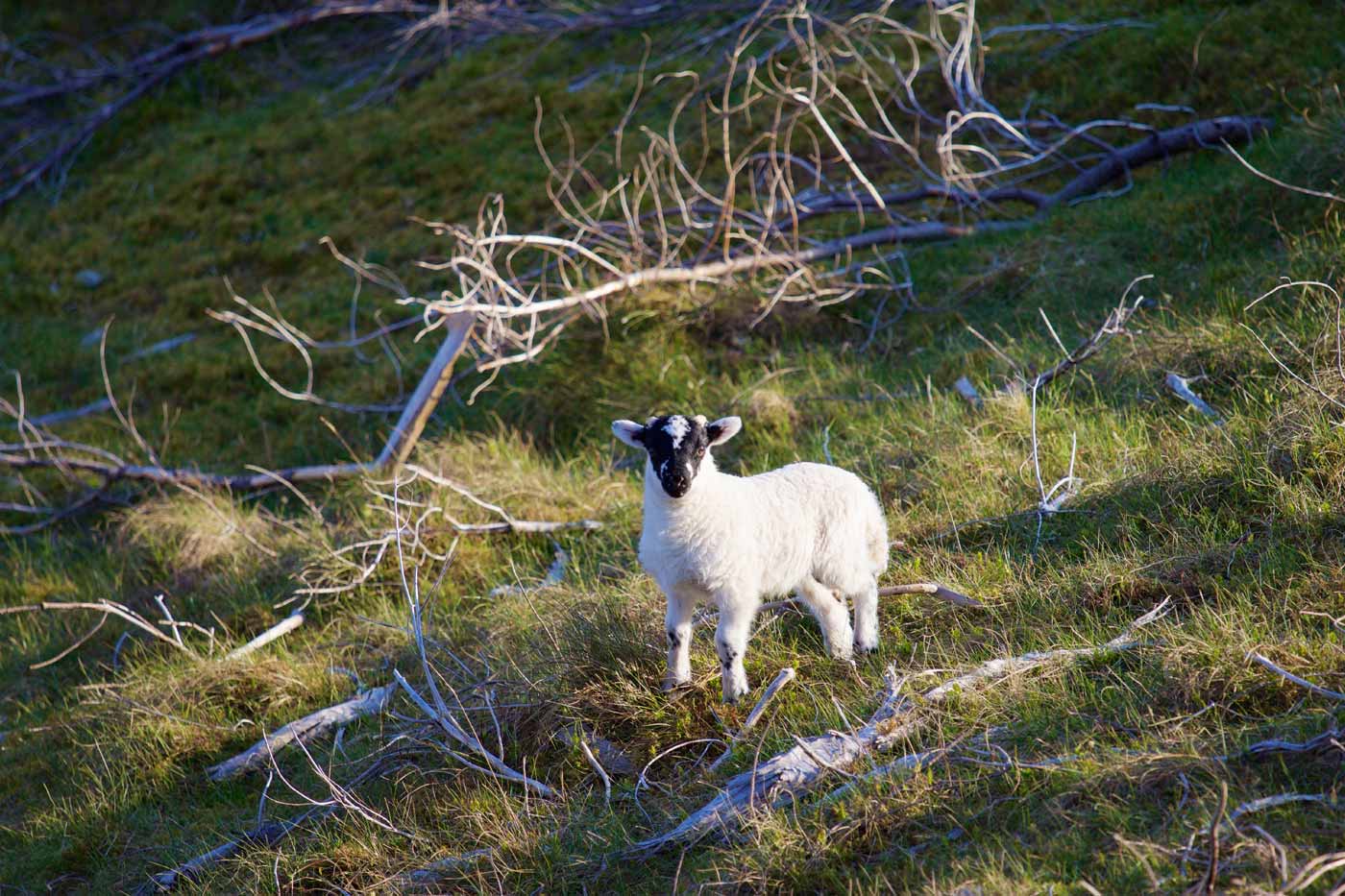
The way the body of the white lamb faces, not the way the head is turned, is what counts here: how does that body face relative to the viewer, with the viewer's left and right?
facing the viewer and to the left of the viewer

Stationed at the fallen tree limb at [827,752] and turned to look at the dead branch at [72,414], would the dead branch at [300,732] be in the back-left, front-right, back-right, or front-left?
front-left

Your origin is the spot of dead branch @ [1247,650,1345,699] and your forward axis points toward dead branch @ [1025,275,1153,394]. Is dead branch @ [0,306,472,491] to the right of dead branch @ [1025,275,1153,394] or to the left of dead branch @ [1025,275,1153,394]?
left

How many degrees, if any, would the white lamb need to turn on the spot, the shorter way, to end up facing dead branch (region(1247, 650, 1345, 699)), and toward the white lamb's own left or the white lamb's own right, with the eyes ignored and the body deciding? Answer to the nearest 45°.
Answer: approximately 90° to the white lamb's own left

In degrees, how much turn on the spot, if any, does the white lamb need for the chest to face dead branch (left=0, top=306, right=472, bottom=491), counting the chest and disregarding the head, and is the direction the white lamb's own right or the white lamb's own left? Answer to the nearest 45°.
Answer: approximately 90° to the white lamb's own right

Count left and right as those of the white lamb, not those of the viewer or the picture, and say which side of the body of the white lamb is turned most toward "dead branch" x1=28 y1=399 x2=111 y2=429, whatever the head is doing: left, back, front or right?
right

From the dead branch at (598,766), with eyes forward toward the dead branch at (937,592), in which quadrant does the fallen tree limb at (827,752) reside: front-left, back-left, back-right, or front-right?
front-right

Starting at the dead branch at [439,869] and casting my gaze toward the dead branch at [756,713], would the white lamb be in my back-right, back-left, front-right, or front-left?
front-left

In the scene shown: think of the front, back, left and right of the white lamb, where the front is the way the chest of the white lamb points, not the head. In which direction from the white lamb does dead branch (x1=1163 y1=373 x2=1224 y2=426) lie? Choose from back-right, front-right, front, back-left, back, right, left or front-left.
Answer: back

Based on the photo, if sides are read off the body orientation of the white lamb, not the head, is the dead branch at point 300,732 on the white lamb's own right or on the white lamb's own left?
on the white lamb's own right

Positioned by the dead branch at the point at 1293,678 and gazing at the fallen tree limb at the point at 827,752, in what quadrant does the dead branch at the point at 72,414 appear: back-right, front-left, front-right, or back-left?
front-right

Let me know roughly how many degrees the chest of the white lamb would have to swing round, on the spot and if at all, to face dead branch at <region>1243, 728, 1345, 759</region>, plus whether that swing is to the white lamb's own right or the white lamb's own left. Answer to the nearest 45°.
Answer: approximately 90° to the white lamb's own left

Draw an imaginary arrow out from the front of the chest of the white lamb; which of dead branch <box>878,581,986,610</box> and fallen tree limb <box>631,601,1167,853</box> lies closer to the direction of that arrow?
the fallen tree limb
